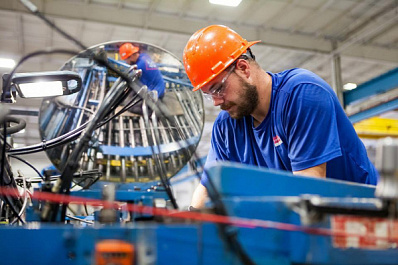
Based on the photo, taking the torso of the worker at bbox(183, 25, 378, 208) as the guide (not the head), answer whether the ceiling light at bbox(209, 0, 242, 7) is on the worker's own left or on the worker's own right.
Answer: on the worker's own right

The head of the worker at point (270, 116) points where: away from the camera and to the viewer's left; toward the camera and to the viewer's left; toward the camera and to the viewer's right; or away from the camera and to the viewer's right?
toward the camera and to the viewer's left
